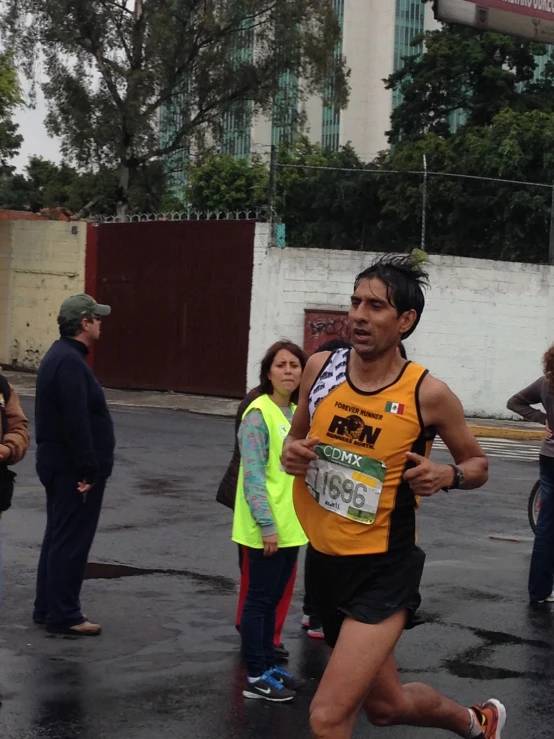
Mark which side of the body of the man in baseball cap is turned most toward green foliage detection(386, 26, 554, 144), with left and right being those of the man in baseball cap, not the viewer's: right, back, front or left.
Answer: left

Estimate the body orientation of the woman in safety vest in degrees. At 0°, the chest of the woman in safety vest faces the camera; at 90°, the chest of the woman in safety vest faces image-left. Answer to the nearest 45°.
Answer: approximately 315°

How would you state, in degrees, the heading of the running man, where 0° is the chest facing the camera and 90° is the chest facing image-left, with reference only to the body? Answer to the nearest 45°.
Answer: approximately 45°

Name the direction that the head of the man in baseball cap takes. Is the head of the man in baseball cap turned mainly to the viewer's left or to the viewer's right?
to the viewer's right

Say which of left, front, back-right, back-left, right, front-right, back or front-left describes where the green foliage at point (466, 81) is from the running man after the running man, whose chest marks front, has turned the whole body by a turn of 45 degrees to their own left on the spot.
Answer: back

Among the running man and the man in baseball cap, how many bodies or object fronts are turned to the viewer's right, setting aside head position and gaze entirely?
1

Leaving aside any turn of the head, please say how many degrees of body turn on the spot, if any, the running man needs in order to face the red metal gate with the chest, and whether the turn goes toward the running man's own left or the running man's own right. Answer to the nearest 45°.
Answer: approximately 135° to the running man's own right

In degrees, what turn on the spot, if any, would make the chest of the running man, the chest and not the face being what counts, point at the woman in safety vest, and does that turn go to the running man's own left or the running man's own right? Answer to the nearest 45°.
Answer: approximately 135° to the running man's own right

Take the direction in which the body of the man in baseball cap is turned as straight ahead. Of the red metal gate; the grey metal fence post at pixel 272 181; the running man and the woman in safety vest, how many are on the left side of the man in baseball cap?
2

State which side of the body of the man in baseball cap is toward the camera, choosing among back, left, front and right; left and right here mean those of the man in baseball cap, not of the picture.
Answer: right

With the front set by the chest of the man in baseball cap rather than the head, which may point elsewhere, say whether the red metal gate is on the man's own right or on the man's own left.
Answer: on the man's own left

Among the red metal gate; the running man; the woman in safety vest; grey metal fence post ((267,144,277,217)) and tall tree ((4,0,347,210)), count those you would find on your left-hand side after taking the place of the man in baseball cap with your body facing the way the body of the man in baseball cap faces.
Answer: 3
